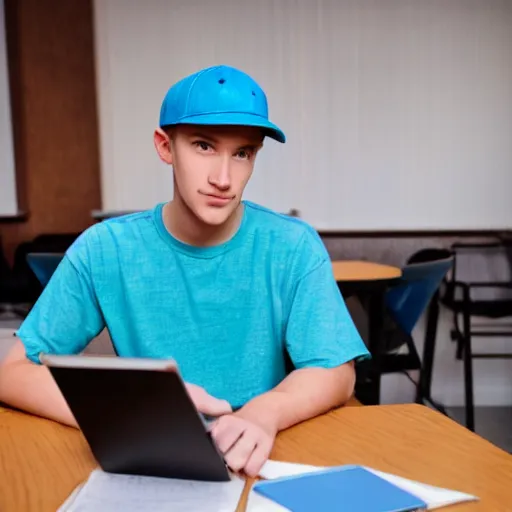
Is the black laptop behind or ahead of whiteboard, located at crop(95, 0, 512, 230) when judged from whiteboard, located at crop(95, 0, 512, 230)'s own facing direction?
ahead

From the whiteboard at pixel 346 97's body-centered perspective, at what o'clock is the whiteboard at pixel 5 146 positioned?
the whiteboard at pixel 5 146 is roughly at 3 o'clock from the whiteboard at pixel 346 97.

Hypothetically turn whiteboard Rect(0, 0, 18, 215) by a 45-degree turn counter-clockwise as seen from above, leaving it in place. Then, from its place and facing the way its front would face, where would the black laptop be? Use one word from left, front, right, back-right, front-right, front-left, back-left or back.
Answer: front-right

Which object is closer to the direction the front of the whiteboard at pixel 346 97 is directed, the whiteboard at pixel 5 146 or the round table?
the round table

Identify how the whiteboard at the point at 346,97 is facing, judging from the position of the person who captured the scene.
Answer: facing the viewer

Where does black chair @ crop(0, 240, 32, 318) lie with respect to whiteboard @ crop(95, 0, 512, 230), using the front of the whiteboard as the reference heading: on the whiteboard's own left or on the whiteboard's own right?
on the whiteboard's own right

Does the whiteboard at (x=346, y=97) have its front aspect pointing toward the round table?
yes

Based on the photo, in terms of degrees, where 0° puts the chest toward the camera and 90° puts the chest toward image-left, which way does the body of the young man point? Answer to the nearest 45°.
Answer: approximately 0°

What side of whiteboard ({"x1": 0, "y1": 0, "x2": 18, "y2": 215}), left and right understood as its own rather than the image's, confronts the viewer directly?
front

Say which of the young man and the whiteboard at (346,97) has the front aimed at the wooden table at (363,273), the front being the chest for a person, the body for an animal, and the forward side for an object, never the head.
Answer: the whiteboard

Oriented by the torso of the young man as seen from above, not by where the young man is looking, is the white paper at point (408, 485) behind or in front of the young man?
in front

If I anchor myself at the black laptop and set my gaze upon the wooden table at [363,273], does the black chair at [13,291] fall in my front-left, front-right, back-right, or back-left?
front-left

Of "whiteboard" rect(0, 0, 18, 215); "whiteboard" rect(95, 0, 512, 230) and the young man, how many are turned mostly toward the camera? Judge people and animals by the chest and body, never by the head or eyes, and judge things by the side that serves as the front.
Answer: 3
